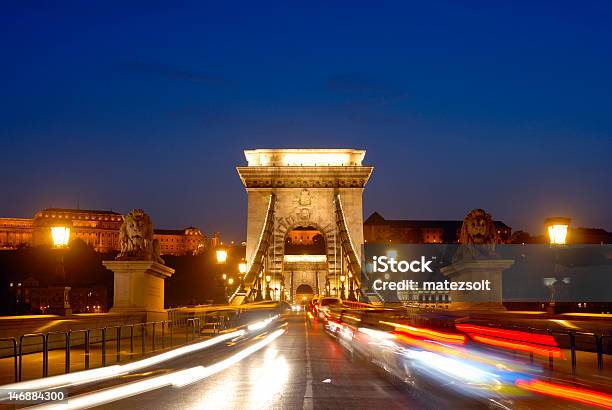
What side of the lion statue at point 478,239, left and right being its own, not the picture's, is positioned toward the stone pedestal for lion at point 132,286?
right

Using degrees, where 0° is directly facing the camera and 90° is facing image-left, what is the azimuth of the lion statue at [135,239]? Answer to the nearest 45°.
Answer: approximately 0°

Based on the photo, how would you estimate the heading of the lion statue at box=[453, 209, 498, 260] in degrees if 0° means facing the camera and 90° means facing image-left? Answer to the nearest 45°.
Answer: approximately 0°

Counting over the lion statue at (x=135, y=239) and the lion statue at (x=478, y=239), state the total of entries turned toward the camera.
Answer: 2

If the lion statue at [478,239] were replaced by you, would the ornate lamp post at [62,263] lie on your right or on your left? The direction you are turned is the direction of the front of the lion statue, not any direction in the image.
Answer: on your right

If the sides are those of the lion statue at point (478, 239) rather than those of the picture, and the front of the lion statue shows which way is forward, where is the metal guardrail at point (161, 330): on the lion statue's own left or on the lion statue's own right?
on the lion statue's own right

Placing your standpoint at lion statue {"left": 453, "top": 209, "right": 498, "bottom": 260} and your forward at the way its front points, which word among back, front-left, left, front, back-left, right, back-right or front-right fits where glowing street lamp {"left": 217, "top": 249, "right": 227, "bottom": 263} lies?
back-right
